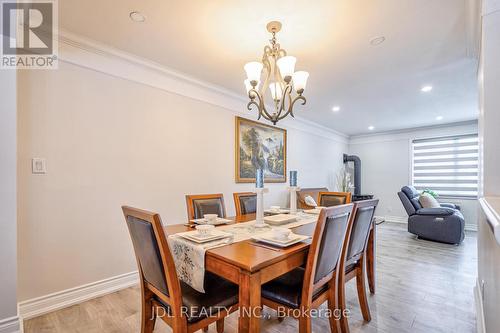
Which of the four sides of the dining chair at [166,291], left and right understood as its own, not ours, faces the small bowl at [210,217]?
front

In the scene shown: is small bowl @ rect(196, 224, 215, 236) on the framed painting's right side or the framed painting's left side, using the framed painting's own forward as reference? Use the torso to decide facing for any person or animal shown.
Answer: on its right

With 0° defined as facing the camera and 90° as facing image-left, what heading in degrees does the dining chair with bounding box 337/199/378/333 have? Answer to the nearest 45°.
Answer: approximately 135°

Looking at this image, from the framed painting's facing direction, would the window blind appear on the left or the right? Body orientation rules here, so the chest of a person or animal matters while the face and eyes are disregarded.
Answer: on its left

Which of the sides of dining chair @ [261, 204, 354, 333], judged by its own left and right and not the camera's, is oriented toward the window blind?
right

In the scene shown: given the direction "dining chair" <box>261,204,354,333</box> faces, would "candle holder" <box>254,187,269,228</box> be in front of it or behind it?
in front

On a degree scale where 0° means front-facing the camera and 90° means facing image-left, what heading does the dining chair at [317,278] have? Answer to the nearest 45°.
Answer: approximately 135°

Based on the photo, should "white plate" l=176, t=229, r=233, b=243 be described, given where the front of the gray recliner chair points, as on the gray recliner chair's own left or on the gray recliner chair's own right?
on the gray recliner chair's own right

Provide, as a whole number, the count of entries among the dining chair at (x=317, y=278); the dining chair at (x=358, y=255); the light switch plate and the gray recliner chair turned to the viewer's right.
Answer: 1

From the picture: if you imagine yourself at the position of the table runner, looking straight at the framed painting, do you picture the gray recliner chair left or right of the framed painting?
right

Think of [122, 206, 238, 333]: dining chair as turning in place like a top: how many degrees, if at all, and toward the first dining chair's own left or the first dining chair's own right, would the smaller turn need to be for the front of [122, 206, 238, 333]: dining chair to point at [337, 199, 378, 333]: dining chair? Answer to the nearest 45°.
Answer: approximately 45° to the first dining chair's own right

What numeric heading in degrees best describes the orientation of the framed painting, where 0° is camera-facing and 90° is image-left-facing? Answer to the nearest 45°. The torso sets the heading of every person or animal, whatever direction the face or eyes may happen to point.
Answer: approximately 315°

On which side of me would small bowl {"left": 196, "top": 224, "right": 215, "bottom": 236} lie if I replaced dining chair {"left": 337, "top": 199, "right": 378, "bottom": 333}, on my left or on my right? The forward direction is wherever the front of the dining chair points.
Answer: on my left
